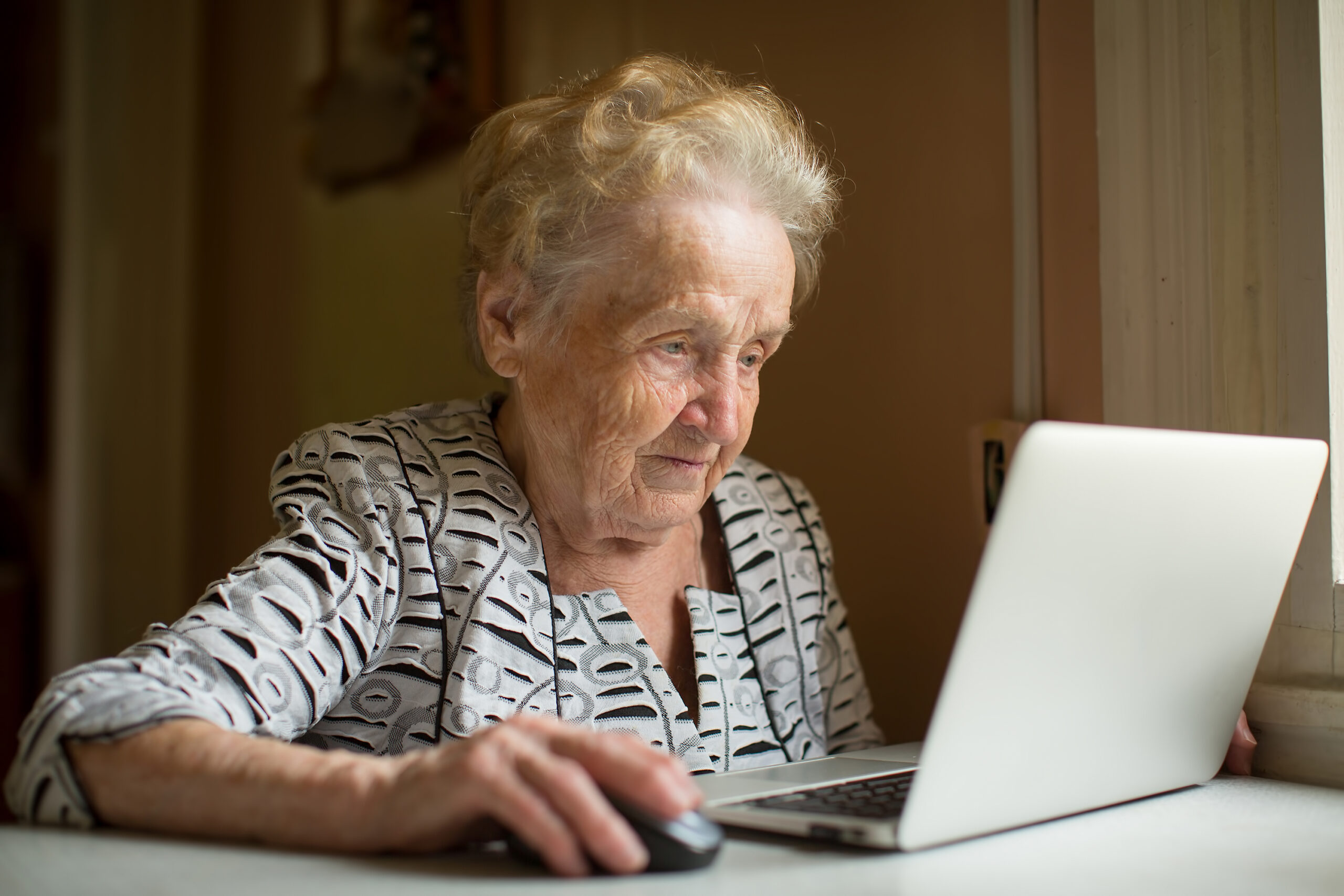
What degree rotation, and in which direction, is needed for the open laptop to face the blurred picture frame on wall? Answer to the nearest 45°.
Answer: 0° — it already faces it

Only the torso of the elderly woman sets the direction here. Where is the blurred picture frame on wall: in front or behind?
behind

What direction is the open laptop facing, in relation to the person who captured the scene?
facing away from the viewer and to the left of the viewer

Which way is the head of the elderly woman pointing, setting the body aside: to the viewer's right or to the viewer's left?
to the viewer's right

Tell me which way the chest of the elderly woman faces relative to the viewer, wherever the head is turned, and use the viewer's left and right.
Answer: facing the viewer and to the right of the viewer

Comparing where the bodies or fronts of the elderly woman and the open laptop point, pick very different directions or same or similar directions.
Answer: very different directions
